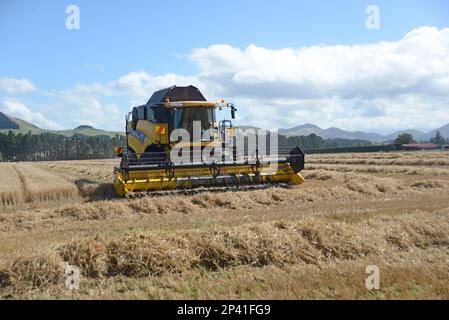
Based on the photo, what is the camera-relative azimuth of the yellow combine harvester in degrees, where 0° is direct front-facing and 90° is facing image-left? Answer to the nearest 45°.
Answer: approximately 315°
